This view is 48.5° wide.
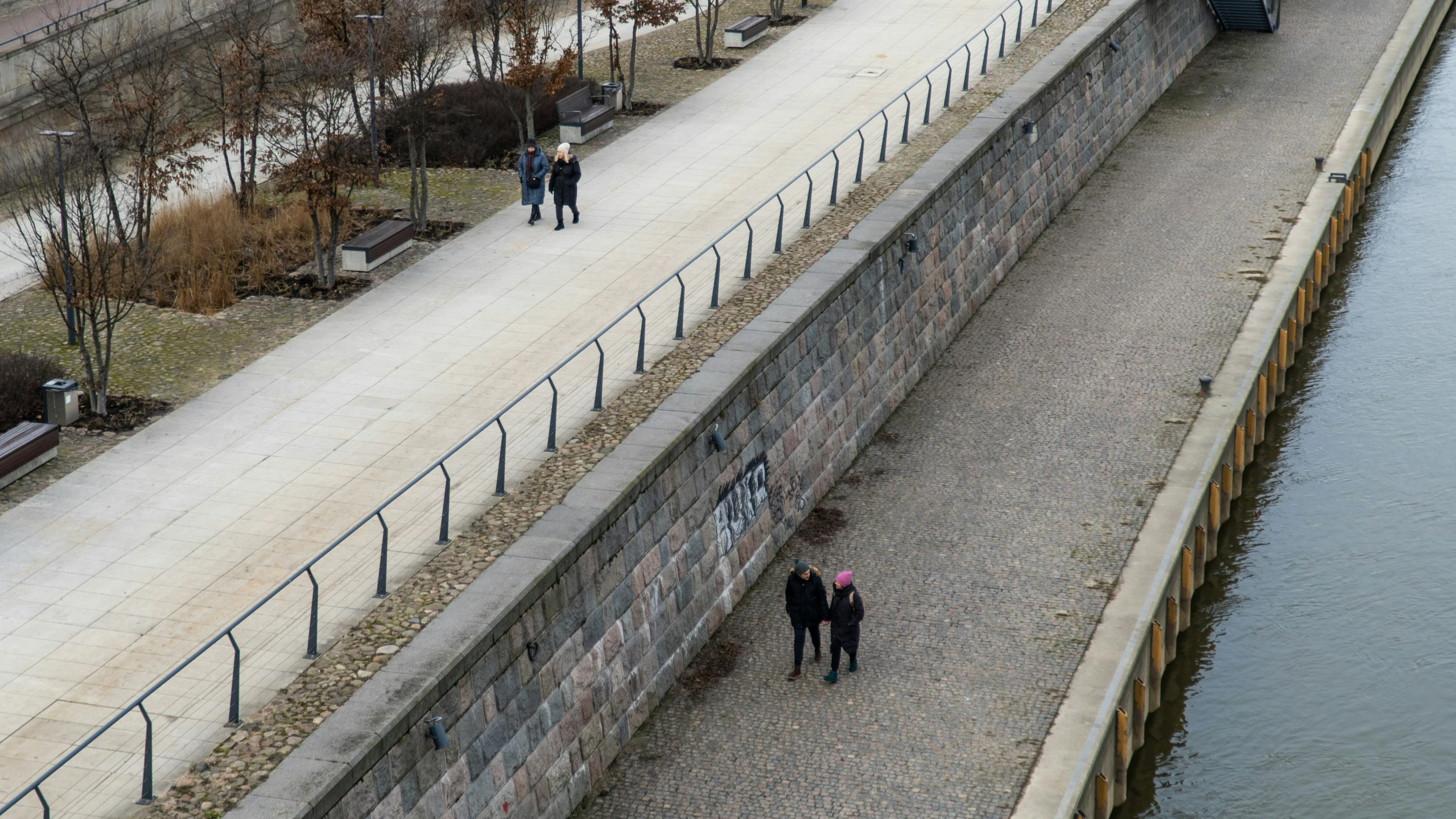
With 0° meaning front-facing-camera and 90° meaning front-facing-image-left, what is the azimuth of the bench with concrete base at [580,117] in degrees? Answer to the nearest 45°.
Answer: approximately 315°

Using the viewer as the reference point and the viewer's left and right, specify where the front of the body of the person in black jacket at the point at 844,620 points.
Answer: facing the viewer and to the left of the viewer

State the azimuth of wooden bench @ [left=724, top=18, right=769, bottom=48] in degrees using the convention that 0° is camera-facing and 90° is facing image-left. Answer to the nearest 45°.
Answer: approximately 315°

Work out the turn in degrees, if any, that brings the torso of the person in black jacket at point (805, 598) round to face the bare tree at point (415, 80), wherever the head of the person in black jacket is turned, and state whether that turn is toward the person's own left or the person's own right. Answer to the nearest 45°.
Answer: approximately 90° to the person's own right

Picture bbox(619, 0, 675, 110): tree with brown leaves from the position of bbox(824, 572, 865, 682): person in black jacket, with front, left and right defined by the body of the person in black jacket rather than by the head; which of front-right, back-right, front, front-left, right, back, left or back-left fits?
back-right

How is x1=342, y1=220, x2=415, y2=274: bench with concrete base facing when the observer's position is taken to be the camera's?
facing the viewer and to the right of the viewer

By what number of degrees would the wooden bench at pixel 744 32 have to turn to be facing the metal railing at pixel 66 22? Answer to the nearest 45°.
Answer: approximately 90° to its right

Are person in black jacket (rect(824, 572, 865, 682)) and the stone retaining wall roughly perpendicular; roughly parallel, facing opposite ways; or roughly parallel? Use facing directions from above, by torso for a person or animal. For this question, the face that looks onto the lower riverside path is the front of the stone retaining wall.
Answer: roughly perpendicular

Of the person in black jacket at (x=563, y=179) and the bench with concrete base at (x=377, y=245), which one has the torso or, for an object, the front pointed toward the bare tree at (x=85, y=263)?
the person in black jacket

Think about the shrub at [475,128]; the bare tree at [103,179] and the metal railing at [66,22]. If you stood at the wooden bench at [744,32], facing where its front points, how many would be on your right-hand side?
3

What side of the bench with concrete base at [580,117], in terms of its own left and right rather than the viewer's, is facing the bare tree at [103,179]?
right

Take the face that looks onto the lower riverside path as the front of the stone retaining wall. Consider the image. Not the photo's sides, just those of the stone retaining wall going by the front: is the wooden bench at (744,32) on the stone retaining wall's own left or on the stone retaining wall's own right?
on the stone retaining wall's own left

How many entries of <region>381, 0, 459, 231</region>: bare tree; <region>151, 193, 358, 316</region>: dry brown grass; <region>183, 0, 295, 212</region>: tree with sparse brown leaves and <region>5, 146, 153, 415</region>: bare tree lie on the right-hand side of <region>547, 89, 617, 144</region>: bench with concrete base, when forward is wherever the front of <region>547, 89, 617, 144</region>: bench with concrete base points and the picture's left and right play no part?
4

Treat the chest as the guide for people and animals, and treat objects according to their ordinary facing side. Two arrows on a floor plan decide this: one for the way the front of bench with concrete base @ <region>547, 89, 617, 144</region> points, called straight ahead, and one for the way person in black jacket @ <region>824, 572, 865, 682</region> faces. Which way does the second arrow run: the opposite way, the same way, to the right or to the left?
to the right

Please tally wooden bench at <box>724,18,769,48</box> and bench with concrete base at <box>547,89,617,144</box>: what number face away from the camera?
0

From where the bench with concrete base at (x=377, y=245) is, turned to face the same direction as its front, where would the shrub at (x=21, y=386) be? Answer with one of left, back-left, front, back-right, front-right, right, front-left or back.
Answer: right
